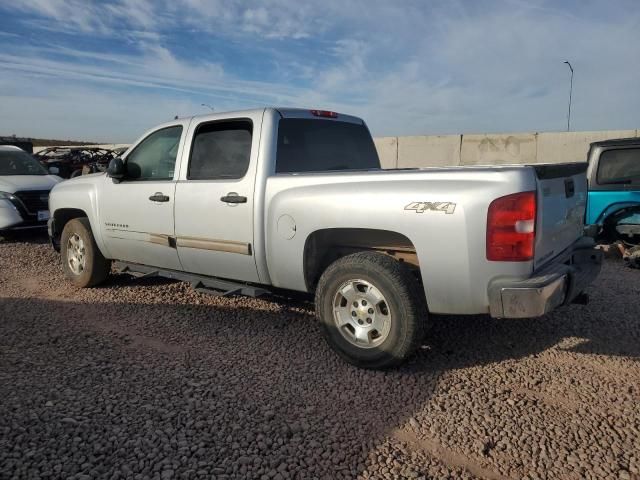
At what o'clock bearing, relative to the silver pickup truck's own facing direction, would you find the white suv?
The white suv is roughly at 12 o'clock from the silver pickup truck.

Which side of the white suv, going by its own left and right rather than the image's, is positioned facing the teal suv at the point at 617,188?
front

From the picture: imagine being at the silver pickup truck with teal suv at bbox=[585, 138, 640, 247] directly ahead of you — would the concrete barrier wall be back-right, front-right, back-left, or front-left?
front-left

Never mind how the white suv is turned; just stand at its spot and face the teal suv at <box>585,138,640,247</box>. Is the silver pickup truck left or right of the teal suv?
right

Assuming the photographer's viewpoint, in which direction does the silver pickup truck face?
facing away from the viewer and to the left of the viewer

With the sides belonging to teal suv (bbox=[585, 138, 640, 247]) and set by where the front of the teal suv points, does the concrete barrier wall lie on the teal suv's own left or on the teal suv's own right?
on the teal suv's own left
